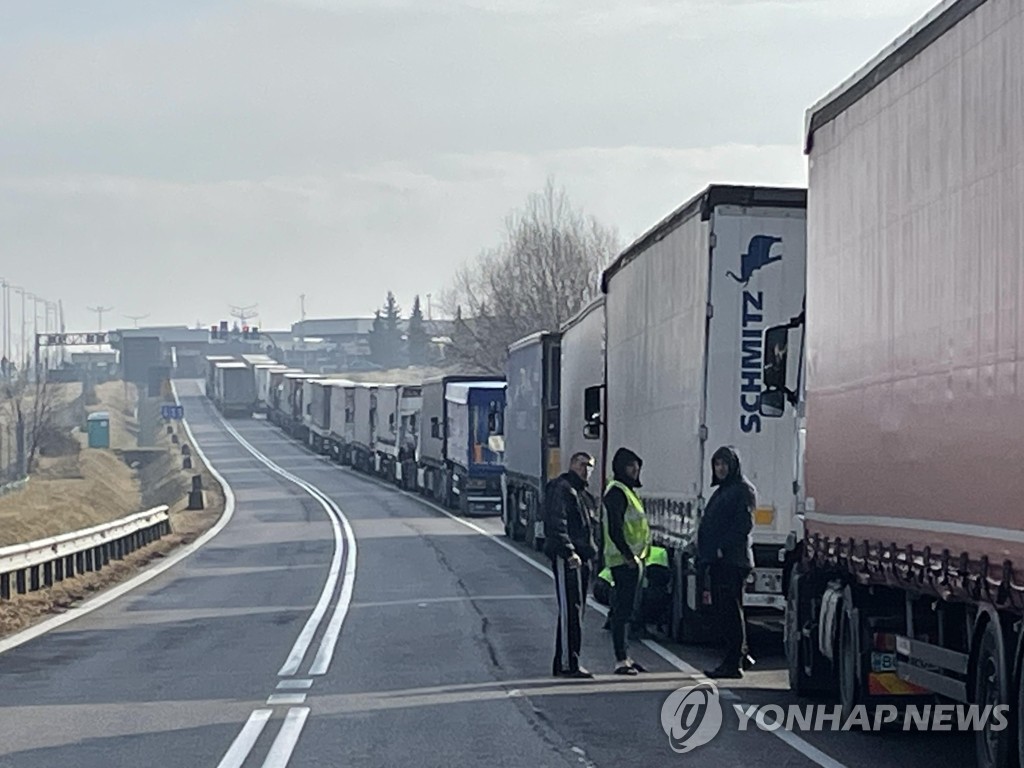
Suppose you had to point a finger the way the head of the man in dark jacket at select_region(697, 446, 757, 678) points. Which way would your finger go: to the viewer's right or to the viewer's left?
to the viewer's left

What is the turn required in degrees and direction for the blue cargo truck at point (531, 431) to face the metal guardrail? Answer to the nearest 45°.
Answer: approximately 90° to its left

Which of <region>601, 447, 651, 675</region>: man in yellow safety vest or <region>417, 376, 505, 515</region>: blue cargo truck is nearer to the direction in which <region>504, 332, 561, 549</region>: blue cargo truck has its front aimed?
the blue cargo truck

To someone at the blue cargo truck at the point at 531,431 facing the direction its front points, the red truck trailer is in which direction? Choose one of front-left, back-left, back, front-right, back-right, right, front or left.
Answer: back-left

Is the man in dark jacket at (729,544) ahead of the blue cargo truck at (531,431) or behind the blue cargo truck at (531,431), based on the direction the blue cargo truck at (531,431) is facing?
behind

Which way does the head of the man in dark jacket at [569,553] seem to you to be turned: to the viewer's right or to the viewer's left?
to the viewer's right

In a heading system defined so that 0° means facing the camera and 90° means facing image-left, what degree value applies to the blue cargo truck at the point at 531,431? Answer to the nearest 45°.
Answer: approximately 135°

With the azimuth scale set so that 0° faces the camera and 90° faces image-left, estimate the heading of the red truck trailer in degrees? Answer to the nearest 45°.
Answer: approximately 135°
